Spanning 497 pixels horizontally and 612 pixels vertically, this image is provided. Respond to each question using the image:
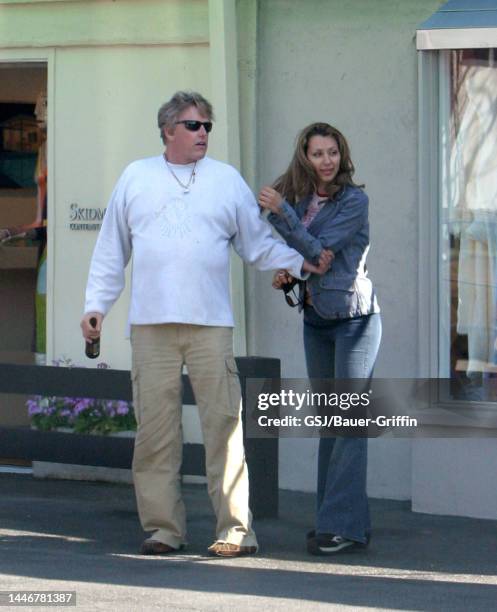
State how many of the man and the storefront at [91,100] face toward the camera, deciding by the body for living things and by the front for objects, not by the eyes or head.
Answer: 2

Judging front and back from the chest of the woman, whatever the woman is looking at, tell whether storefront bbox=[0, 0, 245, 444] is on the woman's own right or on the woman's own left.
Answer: on the woman's own right

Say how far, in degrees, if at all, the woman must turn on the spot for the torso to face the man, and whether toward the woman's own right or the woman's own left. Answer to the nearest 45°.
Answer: approximately 45° to the woman's own right

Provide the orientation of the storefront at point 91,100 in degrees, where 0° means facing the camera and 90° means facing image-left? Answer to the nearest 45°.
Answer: approximately 0°

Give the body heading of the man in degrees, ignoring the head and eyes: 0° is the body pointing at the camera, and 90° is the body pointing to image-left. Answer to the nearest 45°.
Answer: approximately 0°

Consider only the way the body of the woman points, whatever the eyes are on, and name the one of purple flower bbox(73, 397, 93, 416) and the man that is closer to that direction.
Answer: the man

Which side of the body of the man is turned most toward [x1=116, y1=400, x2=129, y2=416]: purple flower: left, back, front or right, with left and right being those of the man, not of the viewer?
back

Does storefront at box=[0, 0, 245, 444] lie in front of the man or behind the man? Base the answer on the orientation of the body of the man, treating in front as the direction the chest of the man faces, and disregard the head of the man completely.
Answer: behind

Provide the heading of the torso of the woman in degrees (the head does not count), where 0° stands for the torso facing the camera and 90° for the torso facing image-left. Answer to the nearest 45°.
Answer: approximately 45°
